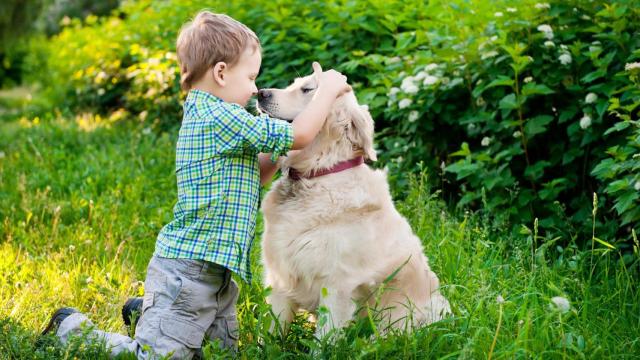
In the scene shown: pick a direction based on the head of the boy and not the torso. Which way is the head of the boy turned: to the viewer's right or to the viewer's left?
to the viewer's right

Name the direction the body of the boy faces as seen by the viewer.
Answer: to the viewer's right

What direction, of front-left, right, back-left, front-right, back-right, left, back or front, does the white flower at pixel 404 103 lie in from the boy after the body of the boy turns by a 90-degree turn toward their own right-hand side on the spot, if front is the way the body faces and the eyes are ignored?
back-left

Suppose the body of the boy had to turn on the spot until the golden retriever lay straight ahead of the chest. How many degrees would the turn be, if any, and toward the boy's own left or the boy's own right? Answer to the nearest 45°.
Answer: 0° — they already face it

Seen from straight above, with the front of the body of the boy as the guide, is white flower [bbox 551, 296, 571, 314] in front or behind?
in front

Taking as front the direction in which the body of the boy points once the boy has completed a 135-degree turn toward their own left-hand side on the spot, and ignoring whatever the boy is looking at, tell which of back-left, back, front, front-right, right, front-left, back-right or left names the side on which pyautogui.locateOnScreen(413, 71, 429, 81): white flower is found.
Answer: right

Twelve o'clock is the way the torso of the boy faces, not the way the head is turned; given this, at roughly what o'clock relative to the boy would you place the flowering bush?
The flowering bush is roughly at 11 o'clock from the boy.

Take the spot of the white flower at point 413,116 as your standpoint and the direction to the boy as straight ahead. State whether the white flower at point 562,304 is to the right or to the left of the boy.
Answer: left

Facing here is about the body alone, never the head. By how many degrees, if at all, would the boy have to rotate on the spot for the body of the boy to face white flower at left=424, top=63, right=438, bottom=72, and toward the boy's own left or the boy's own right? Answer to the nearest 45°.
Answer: approximately 45° to the boy's own left

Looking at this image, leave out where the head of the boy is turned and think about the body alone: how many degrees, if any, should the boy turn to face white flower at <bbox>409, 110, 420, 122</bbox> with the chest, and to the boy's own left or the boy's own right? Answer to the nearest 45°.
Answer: approximately 45° to the boy's own left

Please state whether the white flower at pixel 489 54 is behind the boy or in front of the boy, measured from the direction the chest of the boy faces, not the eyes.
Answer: in front
